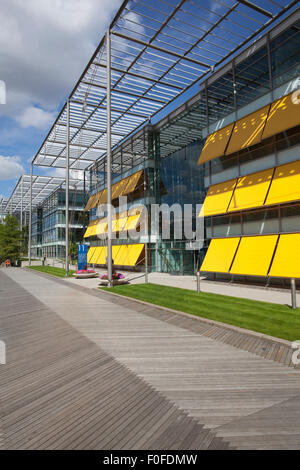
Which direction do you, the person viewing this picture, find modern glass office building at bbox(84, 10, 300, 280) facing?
facing the viewer and to the left of the viewer

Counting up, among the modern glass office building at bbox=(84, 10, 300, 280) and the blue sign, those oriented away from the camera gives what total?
0

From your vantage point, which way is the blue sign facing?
toward the camera
